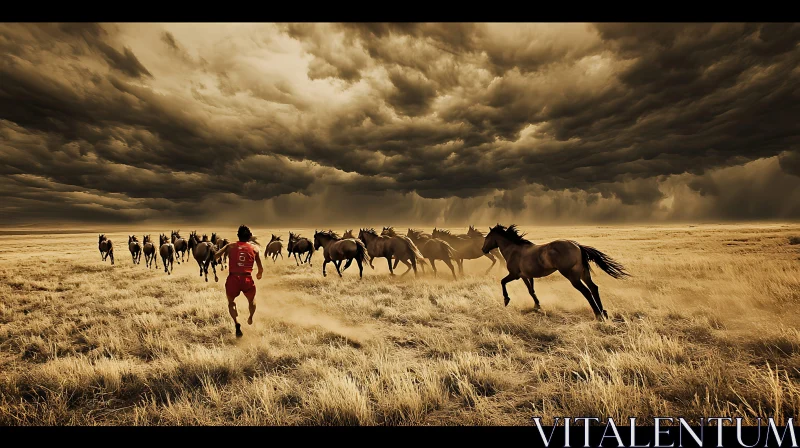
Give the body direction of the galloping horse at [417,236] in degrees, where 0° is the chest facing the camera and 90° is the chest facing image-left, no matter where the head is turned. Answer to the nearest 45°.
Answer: approximately 90°

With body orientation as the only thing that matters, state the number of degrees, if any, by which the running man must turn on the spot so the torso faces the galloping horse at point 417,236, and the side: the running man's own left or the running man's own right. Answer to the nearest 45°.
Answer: approximately 45° to the running man's own right

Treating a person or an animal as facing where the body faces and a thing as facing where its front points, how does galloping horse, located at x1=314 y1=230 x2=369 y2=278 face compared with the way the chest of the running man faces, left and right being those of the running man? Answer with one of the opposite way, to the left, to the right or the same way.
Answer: to the left

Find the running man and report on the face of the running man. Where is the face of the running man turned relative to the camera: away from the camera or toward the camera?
away from the camera

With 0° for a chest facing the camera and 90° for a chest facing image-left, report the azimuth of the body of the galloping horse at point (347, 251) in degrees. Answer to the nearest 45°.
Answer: approximately 90°

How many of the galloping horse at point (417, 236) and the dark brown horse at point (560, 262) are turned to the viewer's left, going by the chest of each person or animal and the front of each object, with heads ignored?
2

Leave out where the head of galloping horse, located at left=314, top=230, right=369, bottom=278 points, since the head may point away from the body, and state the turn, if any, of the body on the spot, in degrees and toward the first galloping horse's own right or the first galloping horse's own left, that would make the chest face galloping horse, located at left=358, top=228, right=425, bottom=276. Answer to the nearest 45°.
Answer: approximately 180°

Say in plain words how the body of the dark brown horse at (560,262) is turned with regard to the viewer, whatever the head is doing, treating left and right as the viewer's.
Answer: facing to the left of the viewer

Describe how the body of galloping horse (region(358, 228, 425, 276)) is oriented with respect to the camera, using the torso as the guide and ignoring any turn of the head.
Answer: to the viewer's left

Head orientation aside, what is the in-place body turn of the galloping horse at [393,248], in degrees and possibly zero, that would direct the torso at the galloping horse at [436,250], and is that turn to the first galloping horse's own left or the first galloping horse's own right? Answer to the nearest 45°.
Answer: approximately 180°

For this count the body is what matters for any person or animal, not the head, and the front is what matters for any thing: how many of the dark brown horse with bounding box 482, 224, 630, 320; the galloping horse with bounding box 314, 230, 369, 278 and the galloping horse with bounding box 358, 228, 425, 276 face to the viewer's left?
3

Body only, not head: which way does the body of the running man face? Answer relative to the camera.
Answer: away from the camera
